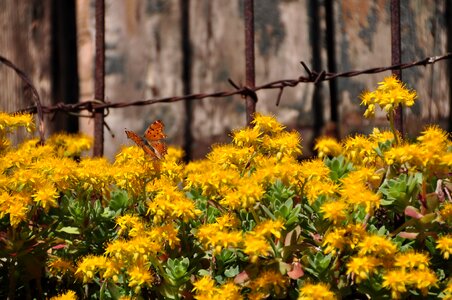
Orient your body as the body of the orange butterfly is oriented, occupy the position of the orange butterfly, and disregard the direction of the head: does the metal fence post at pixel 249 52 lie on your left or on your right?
on your right

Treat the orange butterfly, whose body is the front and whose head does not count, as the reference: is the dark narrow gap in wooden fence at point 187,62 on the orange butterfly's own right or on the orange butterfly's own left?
on the orange butterfly's own right

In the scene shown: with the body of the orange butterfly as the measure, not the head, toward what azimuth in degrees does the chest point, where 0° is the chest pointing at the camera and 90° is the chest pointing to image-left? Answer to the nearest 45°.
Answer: approximately 135°
